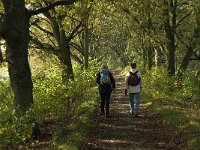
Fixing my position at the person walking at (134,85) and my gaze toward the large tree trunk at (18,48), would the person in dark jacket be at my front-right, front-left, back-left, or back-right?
front-right

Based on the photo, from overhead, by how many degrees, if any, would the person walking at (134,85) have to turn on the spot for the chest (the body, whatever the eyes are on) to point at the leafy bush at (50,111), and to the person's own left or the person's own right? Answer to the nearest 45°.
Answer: approximately 90° to the person's own left

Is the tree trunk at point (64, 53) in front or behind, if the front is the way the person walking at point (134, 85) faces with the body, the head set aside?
in front

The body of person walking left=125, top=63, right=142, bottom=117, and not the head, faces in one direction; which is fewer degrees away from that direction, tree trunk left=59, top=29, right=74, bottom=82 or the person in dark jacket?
the tree trunk

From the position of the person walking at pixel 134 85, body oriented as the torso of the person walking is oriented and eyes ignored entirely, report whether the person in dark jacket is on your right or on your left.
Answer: on your left

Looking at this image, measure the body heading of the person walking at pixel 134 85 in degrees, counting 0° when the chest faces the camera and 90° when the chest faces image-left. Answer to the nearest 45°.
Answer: approximately 180°
